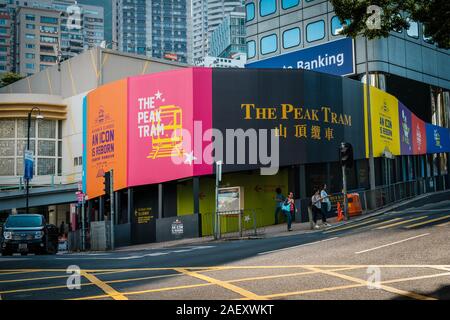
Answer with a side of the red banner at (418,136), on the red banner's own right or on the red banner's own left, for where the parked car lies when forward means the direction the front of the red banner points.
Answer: on the red banner's own right

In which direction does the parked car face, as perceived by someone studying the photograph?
facing the viewer

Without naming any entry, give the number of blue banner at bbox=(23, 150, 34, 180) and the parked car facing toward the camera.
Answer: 2

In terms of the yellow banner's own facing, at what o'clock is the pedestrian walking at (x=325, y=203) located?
The pedestrian walking is roughly at 2 o'clock from the yellow banner.

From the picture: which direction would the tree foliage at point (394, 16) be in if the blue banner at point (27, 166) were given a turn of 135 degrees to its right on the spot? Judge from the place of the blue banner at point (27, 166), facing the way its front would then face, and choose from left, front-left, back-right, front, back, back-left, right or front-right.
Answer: back

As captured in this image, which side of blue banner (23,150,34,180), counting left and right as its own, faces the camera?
front

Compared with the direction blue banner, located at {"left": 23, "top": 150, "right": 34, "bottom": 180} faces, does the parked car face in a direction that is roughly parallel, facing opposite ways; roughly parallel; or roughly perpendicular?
roughly parallel

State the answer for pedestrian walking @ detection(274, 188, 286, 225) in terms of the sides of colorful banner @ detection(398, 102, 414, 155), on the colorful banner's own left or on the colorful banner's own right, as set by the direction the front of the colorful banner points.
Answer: on the colorful banner's own right

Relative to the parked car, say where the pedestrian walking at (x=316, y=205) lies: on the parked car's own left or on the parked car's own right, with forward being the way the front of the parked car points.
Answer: on the parked car's own left
